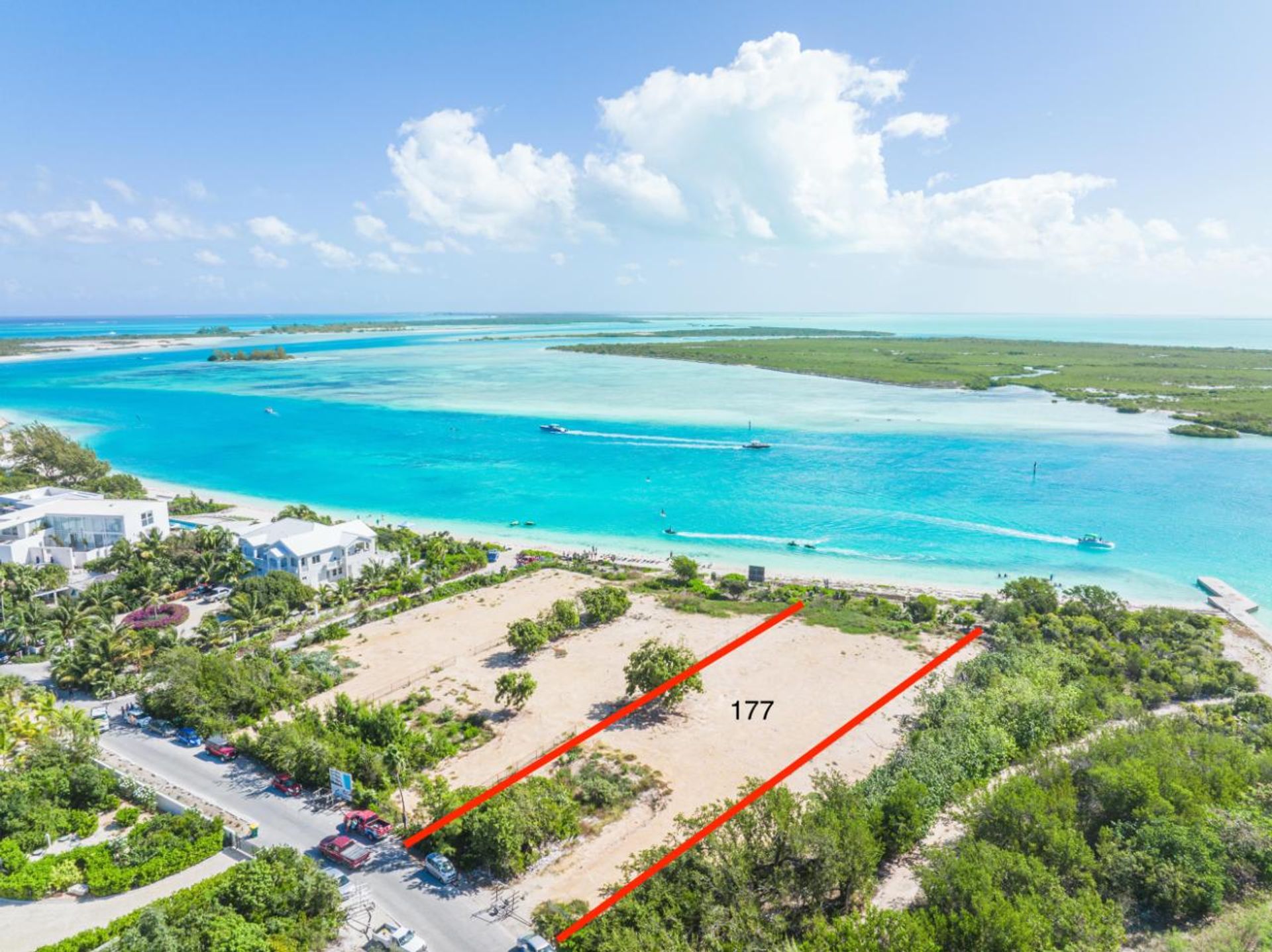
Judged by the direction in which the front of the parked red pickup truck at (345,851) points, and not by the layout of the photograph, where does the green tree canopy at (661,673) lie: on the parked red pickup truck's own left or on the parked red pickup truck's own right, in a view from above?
on the parked red pickup truck's own right

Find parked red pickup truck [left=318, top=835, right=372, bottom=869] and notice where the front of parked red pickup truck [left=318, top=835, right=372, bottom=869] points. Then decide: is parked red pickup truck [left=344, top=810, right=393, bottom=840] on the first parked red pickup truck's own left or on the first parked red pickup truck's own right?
on the first parked red pickup truck's own right

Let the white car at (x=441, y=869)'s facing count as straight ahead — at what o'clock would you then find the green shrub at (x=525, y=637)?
The green shrub is roughly at 8 o'clock from the white car.

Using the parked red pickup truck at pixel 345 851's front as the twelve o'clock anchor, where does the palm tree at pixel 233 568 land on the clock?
The palm tree is roughly at 1 o'clock from the parked red pickup truck.

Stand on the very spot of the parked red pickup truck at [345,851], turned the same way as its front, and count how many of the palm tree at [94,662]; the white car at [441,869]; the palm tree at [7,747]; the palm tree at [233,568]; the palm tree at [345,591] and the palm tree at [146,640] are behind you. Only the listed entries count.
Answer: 1

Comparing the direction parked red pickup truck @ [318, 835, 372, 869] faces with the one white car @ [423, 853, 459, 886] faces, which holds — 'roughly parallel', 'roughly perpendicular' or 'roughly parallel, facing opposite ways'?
roughly parallel, facing opposite ways

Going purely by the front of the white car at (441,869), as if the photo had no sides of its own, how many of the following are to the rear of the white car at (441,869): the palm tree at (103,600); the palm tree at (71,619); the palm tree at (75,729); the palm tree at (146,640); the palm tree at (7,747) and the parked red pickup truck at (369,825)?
6

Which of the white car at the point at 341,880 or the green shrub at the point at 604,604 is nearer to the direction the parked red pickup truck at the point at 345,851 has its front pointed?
the green shrub

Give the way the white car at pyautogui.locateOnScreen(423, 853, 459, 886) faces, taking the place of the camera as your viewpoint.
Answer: facing the viewer and to the right of the viewer

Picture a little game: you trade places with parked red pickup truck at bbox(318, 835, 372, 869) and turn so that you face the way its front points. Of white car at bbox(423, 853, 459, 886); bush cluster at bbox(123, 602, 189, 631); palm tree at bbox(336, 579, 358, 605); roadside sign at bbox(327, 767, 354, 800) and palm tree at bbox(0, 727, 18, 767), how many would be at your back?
1

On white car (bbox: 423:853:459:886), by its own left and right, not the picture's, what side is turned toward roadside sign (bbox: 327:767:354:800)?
back

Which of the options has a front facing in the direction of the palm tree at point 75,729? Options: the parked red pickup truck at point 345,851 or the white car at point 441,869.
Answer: the parked red pickup truck

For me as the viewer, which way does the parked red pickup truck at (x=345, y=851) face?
facing away from the viewer and to the left of the viewer
